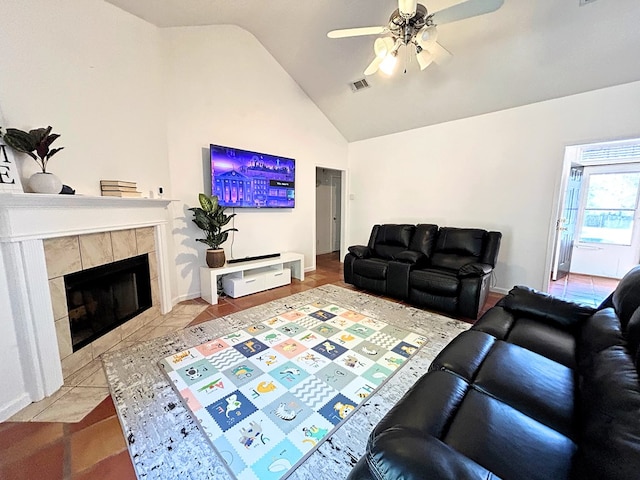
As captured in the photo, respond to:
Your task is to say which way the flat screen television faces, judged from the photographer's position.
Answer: facing the viewer and to the right of the viewer

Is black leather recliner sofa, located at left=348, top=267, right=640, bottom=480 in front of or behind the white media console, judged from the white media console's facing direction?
in front

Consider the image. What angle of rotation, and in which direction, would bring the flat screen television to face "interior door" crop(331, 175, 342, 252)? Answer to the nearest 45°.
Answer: approximately 90° to its left

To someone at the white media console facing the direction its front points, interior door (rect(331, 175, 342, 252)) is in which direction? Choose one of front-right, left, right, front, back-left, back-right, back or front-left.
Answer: left

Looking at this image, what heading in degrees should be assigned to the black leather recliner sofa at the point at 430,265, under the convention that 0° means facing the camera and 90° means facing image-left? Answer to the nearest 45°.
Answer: approximately 45°

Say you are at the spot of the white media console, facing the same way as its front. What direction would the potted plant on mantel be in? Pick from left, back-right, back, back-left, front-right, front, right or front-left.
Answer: right

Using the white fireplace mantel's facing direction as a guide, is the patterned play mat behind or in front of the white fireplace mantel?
in front

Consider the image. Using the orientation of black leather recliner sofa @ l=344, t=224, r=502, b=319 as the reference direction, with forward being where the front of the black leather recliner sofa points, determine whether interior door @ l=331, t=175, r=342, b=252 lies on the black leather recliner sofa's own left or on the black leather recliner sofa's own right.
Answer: on the black leather recliner sofa's own right

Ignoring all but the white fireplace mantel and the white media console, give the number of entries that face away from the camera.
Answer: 0

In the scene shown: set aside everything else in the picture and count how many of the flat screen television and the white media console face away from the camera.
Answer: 0
